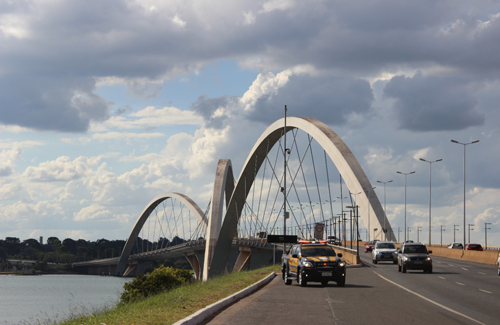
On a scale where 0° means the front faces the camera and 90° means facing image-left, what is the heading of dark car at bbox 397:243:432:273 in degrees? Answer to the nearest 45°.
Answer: approximately 0°

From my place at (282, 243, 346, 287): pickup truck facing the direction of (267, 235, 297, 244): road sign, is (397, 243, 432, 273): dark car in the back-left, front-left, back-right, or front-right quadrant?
front-right

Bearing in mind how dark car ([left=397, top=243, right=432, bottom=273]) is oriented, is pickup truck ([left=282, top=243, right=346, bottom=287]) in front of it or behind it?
in front

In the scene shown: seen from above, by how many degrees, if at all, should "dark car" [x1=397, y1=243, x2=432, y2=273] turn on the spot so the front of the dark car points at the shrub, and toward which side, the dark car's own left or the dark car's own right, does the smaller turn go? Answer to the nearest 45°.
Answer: approximately 90° to the dark car's own right

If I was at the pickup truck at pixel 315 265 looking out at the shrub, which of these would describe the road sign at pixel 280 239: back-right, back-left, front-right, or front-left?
front-right

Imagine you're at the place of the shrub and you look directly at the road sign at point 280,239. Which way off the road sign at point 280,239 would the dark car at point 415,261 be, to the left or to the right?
right

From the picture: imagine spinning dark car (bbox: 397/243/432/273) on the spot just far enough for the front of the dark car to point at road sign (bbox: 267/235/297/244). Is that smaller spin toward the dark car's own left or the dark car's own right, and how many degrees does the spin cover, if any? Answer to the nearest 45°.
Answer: approximately 135° to the dark car's own right

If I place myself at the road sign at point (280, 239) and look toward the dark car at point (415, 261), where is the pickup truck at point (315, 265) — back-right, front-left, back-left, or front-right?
front-right

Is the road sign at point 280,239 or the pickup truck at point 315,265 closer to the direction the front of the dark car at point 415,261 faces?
the pickup truck
